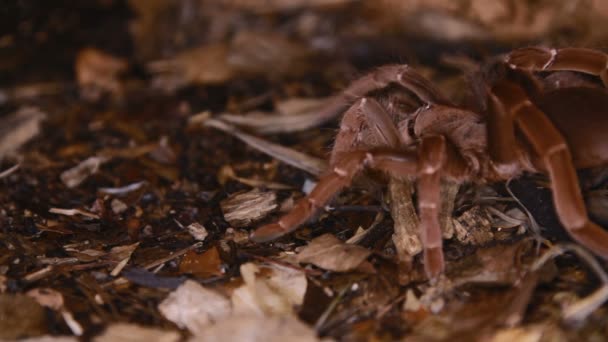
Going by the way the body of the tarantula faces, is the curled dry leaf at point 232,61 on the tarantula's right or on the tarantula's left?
on the tarantula's right

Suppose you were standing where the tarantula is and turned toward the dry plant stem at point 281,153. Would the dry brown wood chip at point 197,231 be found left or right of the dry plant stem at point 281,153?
left

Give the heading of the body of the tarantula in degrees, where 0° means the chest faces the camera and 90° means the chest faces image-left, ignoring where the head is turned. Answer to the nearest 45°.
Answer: approximately 90°

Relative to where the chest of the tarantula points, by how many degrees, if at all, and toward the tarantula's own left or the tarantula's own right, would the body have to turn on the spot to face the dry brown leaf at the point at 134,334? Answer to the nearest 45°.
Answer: approximately 45° to the tarantula's own left

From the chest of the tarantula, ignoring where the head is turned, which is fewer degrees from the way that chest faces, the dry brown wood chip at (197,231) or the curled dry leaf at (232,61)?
the dry brown wood chip

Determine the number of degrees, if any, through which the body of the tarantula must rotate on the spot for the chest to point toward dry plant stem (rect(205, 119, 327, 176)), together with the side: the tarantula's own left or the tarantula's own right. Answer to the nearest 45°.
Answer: approximately 45° to the tarantula's own right

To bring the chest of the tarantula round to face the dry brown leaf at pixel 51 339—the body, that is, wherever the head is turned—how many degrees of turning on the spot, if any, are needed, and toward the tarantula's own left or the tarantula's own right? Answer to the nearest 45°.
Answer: approximately 45° to the tarantula's own left
